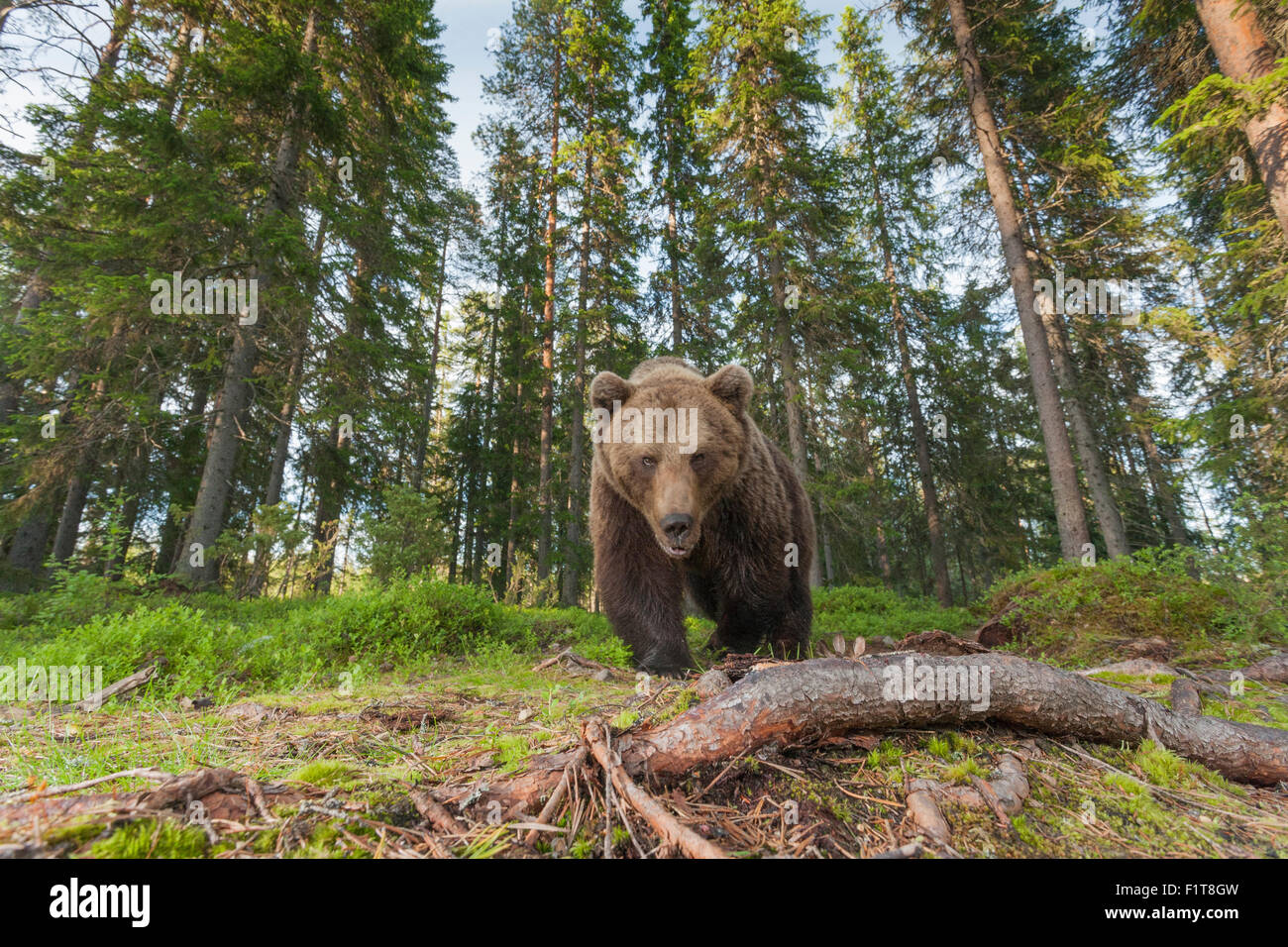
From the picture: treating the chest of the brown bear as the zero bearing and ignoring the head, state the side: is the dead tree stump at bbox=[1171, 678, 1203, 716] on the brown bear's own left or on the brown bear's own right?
on the brown bear's own left

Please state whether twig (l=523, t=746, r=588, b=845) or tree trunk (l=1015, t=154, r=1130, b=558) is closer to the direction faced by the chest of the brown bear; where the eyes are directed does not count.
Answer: the twig

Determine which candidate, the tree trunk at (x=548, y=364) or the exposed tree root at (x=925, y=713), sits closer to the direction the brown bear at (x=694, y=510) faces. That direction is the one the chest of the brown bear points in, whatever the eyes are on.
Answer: the exposed tree root

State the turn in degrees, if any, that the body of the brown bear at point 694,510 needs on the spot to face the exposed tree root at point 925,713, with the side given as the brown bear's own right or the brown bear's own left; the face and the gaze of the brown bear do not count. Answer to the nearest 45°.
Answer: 0° — it already faces it

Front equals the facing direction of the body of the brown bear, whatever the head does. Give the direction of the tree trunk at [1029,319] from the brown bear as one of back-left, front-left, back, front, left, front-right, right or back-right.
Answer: back-left

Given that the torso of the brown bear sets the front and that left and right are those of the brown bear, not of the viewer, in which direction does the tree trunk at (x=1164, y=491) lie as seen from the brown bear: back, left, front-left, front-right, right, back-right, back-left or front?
back-left

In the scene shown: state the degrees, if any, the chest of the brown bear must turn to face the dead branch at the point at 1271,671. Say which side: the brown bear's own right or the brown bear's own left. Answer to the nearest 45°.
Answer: approximately 90° to the brown bear's own left

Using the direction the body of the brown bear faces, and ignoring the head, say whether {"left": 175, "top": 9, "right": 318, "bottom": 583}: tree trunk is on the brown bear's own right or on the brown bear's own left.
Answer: on the brown bear's own right

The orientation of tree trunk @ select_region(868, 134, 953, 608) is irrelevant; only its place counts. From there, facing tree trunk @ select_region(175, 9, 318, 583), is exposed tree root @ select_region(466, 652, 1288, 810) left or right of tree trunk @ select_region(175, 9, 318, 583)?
left

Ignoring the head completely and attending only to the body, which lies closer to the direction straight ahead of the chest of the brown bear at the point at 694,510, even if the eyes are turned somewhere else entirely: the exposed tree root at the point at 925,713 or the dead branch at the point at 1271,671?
the exposed tree root

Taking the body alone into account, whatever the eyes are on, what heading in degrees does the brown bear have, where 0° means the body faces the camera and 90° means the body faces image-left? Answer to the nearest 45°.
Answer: approximately 0°

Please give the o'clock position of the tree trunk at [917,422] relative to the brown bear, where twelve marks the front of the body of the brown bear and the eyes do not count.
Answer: The tree trunk is roughly at 7 o'clock from the brown bear.
